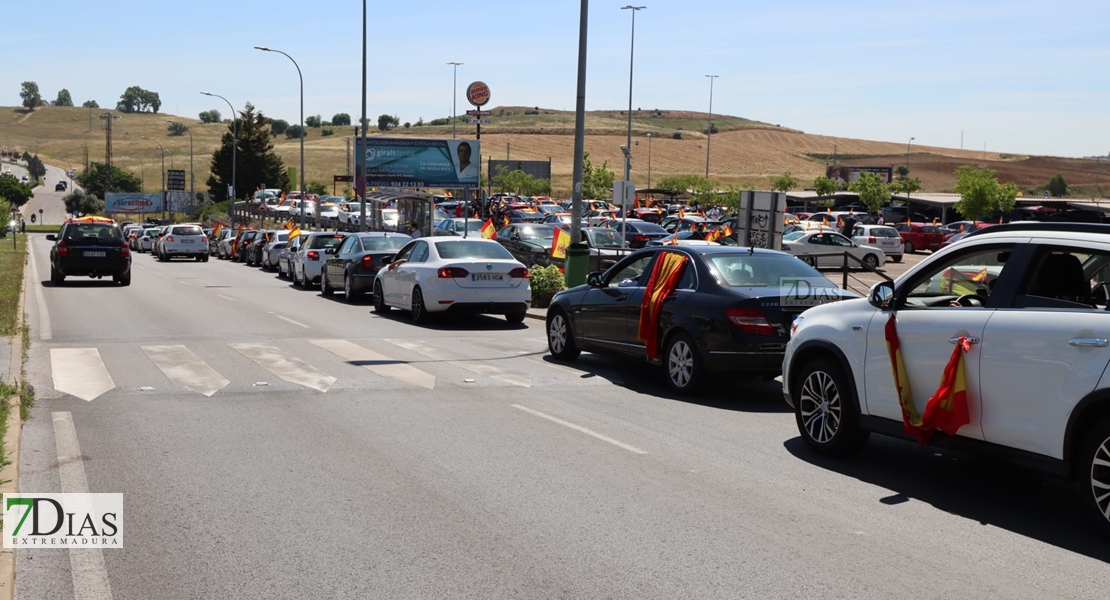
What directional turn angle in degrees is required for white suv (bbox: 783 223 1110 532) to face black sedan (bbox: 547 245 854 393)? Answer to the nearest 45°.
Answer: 0° — it already faces it

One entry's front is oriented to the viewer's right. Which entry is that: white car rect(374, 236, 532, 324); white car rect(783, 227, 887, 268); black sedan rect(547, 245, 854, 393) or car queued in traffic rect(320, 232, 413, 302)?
white car rect(783, 227, 887, 268)

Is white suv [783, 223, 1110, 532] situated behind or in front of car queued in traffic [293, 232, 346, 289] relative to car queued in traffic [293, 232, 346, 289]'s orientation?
behind

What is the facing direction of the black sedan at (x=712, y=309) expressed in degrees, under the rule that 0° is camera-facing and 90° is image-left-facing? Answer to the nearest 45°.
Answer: approximately 135°

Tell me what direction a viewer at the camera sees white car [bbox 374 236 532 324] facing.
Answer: facing away from the viewer and to the left of the viewer

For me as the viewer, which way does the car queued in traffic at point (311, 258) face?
facing away from the viewer and to the left of the viewer

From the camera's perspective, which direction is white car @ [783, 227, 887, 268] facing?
to the viewer's right

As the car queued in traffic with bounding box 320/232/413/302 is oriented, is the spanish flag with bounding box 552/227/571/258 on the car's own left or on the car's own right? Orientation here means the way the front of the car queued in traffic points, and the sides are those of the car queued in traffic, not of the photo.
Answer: on the car's own right

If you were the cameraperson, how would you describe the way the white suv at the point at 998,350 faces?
facing away from the viewer and to the left of the viewer

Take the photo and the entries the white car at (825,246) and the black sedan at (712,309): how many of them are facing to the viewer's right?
1

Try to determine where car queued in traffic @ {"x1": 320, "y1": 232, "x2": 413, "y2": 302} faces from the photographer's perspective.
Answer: facing away from the viewer and to the left of the viewer
